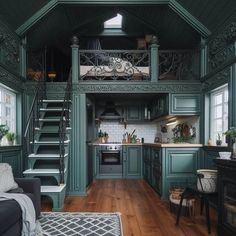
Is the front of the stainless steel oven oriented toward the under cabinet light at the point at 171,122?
no

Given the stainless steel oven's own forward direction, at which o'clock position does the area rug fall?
The area rug is roughly at 12 o'clock from the stainless steel oven.

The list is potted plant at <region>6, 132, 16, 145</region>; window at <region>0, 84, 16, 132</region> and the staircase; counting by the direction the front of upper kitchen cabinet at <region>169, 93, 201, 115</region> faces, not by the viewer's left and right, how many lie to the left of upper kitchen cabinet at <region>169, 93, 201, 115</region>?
0

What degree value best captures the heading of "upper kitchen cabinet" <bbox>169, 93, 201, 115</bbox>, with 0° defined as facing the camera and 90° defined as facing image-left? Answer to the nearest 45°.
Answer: approximately 0°

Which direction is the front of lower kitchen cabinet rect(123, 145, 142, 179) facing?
toward the camera

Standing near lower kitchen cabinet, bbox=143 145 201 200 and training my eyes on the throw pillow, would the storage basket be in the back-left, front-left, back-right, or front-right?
front-left

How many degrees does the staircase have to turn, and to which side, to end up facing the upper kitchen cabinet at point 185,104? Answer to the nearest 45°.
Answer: approximately 90° to its left

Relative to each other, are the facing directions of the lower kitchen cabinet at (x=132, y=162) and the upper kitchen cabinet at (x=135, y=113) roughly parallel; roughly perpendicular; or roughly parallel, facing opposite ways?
roughly parallel

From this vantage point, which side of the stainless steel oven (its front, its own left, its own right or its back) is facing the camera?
front

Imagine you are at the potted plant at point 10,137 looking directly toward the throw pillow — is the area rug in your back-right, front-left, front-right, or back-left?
front-left

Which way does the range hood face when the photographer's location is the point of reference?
facing the viewer

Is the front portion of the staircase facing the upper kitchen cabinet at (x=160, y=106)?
no

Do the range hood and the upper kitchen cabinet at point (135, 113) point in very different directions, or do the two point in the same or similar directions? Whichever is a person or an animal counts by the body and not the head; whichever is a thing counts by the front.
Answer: same or similar directions

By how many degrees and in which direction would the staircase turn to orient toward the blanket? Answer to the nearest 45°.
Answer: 0° — it already faces it
